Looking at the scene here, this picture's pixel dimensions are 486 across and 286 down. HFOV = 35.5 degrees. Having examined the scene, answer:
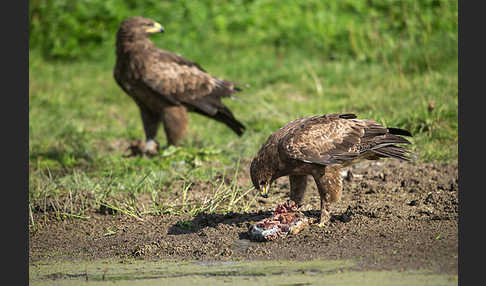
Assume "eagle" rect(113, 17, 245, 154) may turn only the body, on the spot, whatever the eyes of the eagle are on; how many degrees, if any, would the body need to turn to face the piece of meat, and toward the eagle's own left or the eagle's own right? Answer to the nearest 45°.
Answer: approximately 90° to the eagle's own left

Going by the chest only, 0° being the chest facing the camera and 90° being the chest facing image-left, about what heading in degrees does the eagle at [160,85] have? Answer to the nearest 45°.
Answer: approximately 90°

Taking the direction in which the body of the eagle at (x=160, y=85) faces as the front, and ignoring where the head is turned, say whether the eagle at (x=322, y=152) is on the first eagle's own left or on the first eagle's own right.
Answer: on the first eagle's own left
